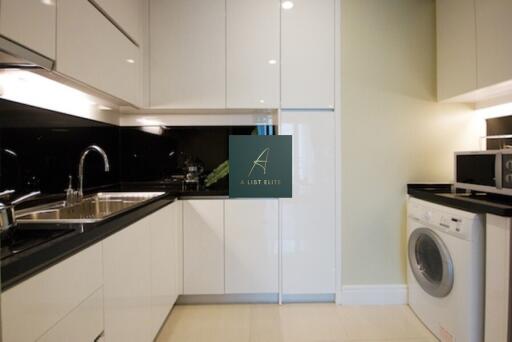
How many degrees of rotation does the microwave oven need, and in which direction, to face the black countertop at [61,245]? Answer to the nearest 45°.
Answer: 0° — it already faces it

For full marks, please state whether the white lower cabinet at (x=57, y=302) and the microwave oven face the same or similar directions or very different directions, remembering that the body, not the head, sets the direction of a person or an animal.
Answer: very different directions

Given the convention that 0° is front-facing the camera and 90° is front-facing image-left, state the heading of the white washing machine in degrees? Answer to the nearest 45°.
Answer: approximately 45°

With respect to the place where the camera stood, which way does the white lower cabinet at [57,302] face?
facing the viewer and to the right of the viewer

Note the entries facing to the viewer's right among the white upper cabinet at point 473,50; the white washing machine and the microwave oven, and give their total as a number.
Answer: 0

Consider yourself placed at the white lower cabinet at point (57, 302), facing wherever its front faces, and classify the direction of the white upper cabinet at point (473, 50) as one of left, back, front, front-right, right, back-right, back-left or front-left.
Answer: front-left

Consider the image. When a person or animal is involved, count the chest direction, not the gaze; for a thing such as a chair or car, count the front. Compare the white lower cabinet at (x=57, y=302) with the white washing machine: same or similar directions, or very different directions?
very different directions

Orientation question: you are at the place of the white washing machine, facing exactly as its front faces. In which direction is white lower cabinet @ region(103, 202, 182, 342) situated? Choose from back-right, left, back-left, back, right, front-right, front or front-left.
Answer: front

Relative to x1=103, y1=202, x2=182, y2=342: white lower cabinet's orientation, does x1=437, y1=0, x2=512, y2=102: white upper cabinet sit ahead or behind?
ahead

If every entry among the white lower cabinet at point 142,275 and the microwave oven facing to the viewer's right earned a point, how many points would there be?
1

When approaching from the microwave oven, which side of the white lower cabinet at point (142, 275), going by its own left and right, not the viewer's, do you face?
front

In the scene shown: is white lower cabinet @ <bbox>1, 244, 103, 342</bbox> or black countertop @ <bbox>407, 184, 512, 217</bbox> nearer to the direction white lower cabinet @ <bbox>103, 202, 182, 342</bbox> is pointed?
the black countertop

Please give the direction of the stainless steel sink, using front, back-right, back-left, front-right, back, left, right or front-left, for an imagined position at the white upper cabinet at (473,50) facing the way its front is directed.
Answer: front

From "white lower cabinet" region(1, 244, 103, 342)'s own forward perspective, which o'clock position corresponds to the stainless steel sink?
The stainless steel sink is roughly at 8 o'clock from the white lower cabinet.

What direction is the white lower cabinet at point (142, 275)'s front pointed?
to the viewer's right
